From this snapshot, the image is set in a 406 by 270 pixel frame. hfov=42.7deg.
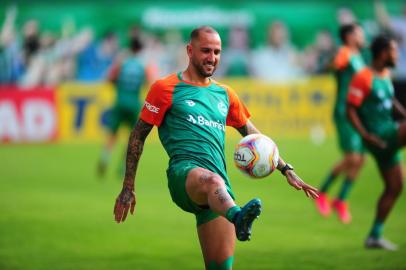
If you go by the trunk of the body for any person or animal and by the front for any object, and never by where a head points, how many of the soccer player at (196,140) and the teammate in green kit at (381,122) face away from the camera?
0

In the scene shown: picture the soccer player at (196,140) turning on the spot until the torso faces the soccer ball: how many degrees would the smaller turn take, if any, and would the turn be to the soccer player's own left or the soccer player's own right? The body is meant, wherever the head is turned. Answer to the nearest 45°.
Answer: approximately 45° to the soccer player's own left

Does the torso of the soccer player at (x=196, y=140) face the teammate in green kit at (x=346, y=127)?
no

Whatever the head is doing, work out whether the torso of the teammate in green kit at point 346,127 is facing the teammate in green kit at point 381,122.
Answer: no

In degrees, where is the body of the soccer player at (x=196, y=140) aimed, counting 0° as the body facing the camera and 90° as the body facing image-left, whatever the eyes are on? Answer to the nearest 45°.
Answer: approximately 315°

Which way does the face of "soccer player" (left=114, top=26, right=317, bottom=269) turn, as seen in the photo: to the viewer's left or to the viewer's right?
to the viewer's right

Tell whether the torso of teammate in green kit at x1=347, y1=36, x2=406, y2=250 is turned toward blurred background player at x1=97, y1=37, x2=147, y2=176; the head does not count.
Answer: no
